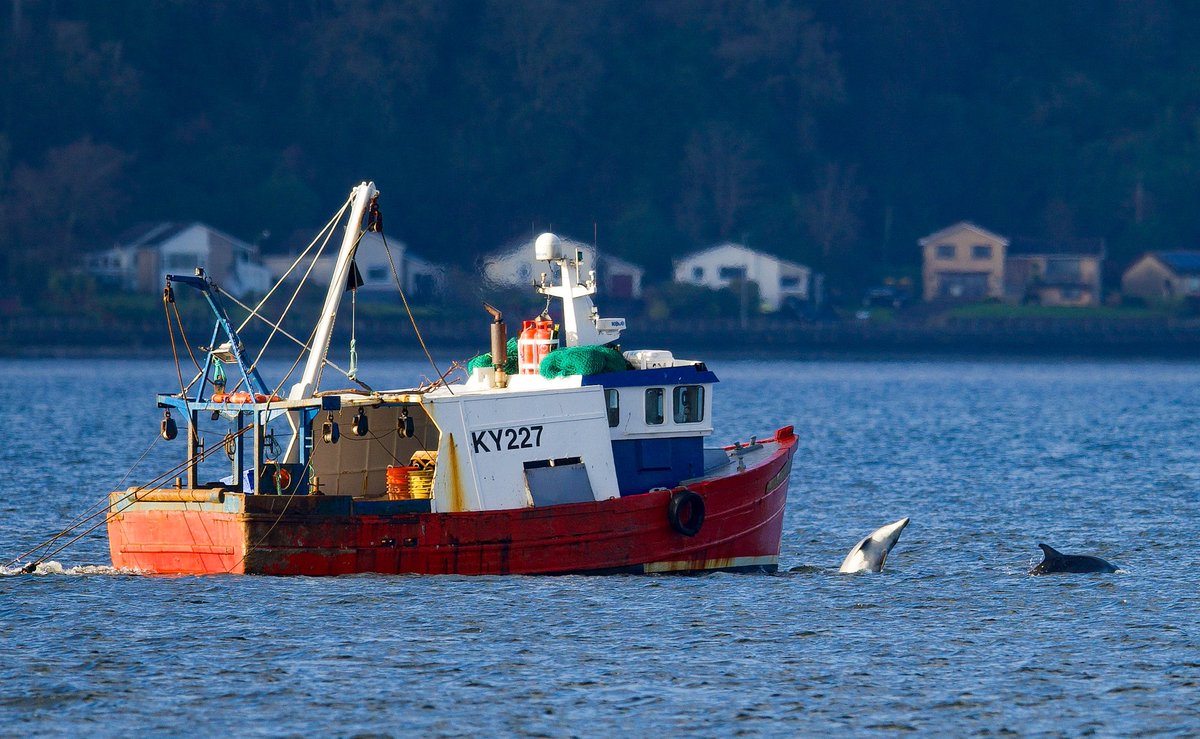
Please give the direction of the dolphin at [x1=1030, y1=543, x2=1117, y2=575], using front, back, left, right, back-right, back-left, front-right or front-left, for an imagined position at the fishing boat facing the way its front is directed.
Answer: front-right

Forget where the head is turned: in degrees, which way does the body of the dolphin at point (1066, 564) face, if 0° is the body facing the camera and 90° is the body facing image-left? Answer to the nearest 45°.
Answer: approximately 270°

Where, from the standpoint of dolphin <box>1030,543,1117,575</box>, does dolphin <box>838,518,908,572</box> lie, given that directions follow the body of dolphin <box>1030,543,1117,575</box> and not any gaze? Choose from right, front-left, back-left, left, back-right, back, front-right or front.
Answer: back

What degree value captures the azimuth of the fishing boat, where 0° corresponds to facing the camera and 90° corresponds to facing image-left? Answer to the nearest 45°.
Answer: approximately 225°

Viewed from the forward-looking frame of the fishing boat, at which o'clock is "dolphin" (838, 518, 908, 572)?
The dolphin is roughly at 1 o'clock from the fishing boat.

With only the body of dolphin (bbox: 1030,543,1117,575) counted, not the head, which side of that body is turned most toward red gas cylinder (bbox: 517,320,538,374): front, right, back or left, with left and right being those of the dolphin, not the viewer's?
back

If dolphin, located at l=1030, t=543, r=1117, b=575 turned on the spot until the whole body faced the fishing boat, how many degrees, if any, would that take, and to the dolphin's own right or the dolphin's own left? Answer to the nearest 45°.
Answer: approximately 135° to the dolphin's own right
